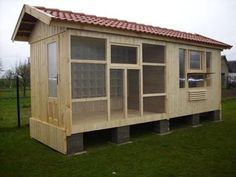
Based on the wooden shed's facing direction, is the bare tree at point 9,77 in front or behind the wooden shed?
behind

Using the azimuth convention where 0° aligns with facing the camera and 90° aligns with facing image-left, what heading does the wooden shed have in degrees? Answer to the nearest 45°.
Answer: approximately 315°
